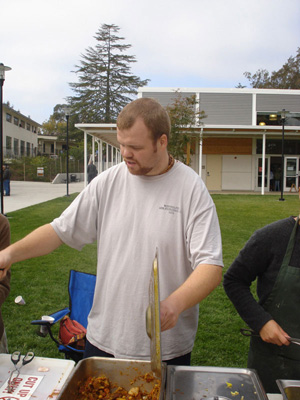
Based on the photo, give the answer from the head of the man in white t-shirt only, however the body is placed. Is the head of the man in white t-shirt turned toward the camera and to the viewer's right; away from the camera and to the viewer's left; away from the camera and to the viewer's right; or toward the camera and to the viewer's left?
toward the camera and to the viewer's left

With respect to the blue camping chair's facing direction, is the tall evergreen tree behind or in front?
behind

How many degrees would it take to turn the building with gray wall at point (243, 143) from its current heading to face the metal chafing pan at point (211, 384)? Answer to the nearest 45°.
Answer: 0° — it already faces it

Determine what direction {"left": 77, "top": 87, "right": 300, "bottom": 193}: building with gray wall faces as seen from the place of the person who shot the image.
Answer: facing the viewer

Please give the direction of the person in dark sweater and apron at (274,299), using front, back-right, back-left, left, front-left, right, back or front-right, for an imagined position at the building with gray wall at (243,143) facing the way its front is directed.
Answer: front

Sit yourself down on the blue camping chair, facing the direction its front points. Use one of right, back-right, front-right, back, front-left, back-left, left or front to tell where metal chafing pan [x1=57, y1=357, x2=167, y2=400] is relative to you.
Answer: front-left

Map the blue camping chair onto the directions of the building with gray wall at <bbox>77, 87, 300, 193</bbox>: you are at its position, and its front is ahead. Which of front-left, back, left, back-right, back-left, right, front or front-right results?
front

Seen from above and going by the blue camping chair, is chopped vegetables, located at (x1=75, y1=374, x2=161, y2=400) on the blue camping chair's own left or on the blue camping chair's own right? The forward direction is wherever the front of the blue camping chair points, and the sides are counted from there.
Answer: on the blue camping chair's own left

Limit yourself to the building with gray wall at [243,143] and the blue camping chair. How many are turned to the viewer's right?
0

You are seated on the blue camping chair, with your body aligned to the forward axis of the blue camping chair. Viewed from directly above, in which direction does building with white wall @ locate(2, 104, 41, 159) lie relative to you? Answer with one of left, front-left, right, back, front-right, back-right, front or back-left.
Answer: back-right

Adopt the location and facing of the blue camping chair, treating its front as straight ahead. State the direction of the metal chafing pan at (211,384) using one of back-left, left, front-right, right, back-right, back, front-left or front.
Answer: front-left

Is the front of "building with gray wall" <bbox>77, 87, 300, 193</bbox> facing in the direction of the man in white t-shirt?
yes

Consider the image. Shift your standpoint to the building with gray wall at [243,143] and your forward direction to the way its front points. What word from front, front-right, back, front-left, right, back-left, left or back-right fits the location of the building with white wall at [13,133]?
back-right

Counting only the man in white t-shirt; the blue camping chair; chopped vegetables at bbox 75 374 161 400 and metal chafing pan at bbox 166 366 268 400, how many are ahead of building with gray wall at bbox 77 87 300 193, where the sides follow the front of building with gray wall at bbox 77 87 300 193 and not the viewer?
4

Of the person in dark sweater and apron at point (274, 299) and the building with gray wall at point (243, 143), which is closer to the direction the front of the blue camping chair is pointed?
the person in dark sweater and apron

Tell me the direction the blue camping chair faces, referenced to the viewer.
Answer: facing the viewer and to the left of the viewer

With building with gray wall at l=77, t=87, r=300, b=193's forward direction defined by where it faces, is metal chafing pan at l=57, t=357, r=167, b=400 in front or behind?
in front

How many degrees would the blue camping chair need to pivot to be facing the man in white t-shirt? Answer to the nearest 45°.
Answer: approximately 45° to its left

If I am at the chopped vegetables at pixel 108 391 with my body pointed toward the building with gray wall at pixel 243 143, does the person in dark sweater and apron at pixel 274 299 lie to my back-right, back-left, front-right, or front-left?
front-right
